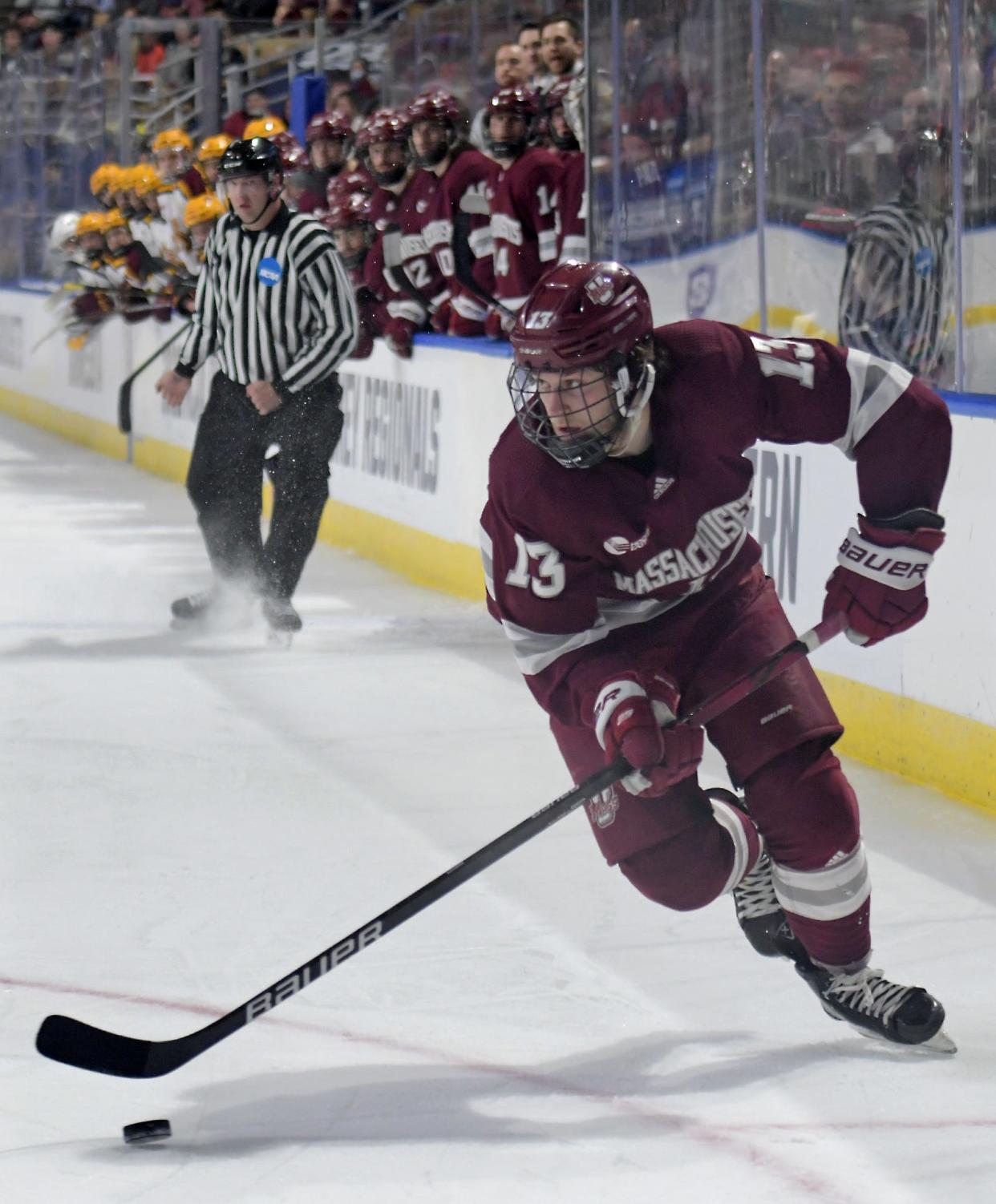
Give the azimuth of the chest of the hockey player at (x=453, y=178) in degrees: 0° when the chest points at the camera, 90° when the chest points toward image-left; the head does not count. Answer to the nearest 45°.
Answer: approximately 45°

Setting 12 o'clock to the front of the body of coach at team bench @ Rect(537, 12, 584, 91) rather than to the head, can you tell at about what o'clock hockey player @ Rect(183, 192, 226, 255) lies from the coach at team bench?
The hockey player is roughly at 3 o'clock from the coach at team bench.

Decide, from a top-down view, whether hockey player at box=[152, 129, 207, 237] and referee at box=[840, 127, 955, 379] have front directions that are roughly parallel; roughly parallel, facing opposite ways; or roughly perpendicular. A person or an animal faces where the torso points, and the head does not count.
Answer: roughly perpendicular

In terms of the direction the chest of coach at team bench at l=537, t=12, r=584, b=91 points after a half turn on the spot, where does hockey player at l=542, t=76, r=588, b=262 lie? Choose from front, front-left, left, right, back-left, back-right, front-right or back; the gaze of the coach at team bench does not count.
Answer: back-right

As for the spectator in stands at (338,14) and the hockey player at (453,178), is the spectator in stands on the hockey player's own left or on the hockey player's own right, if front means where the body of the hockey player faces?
on the hockey player's own right

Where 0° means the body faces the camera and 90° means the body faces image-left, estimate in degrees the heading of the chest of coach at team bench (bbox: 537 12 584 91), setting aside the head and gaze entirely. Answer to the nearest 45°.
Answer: approximately 45°

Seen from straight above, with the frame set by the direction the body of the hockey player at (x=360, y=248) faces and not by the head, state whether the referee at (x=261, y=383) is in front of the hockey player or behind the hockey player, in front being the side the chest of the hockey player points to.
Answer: in front

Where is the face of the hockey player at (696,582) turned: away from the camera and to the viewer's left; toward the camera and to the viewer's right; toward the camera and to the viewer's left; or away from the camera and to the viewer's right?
toward the camera and to the viewer's left

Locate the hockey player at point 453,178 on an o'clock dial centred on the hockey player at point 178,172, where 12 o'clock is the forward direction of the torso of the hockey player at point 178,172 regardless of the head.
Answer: the hockey player at point 453,178 is roughly at 10 o'clock from the hockey player at point 178,172.

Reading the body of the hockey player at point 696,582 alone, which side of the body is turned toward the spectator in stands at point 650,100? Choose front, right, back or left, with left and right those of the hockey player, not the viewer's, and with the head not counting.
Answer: back

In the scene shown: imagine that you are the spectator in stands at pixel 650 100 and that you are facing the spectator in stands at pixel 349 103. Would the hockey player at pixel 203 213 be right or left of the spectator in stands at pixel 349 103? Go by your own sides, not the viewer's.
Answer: left

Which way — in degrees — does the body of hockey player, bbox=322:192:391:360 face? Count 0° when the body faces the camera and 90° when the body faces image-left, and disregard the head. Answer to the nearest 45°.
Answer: approximately 45°

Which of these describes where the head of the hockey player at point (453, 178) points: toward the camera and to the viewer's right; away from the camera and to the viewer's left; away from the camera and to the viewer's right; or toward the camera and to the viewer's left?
toward the camera and to the viewer's left
